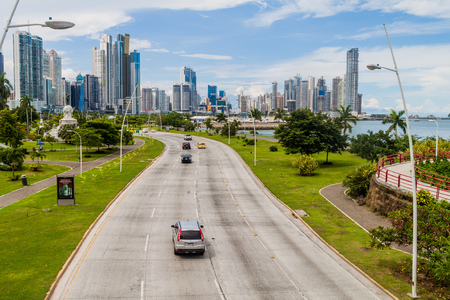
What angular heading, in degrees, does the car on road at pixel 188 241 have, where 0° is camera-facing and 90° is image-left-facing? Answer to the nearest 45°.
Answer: approximately 180°

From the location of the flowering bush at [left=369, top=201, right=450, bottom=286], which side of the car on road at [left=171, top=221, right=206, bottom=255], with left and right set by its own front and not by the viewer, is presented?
right

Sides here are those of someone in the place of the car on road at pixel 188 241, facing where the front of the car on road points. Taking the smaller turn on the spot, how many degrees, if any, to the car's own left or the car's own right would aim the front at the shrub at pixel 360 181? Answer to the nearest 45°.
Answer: approximately 45° to the car's own right

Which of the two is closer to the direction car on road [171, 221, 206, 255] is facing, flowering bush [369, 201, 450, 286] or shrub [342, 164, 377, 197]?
the shrub

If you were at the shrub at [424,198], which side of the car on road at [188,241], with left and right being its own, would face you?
right

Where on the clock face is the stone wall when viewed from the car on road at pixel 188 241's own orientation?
The stone wall is roughly at 2 o'clock from the car on road.
